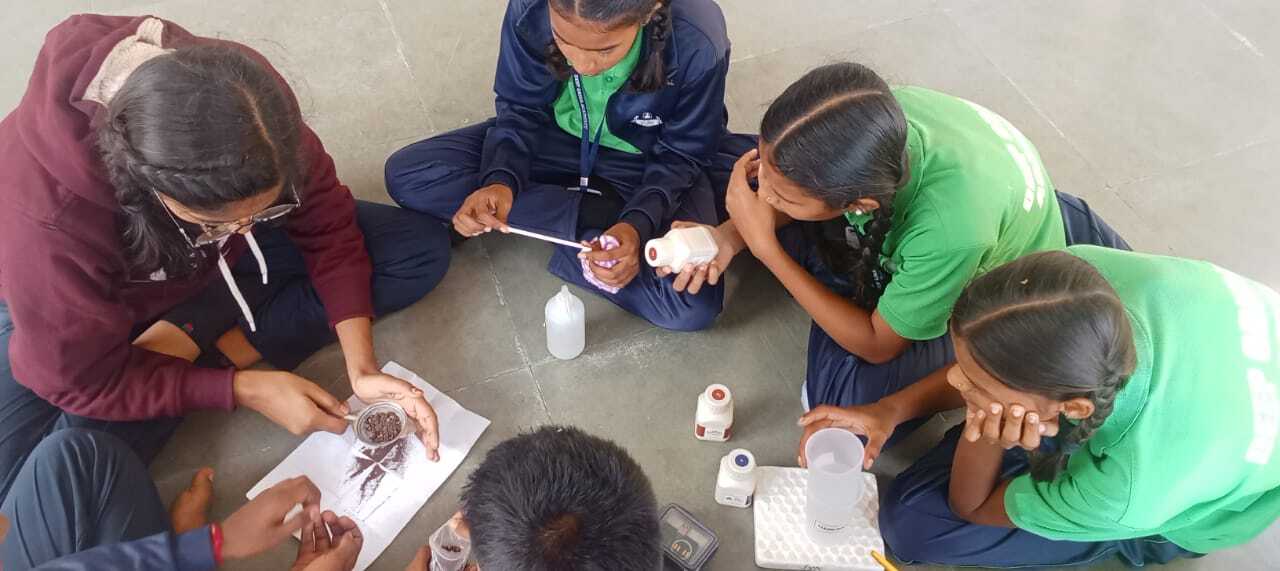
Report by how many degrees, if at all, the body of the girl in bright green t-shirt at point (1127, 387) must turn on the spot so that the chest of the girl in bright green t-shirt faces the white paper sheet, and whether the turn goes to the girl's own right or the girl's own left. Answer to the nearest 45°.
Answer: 0° — they already face it

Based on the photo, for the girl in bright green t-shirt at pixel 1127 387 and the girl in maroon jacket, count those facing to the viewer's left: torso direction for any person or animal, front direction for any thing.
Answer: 1

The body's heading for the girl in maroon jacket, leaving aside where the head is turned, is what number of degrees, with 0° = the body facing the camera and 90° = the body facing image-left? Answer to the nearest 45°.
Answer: approximately 315°

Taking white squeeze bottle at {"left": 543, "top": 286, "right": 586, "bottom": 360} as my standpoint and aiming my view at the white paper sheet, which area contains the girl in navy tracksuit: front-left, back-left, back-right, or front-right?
back-right

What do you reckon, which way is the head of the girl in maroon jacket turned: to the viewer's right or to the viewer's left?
to the viewer's right

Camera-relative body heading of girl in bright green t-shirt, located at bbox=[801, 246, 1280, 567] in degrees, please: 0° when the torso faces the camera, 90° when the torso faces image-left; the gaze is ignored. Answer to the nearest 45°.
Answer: approximately 90°

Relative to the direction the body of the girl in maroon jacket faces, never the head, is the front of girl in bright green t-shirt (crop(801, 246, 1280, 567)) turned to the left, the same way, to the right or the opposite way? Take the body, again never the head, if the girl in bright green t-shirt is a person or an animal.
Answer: the opposite way

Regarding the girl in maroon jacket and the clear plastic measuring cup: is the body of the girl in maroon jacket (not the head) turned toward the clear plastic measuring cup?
yes
